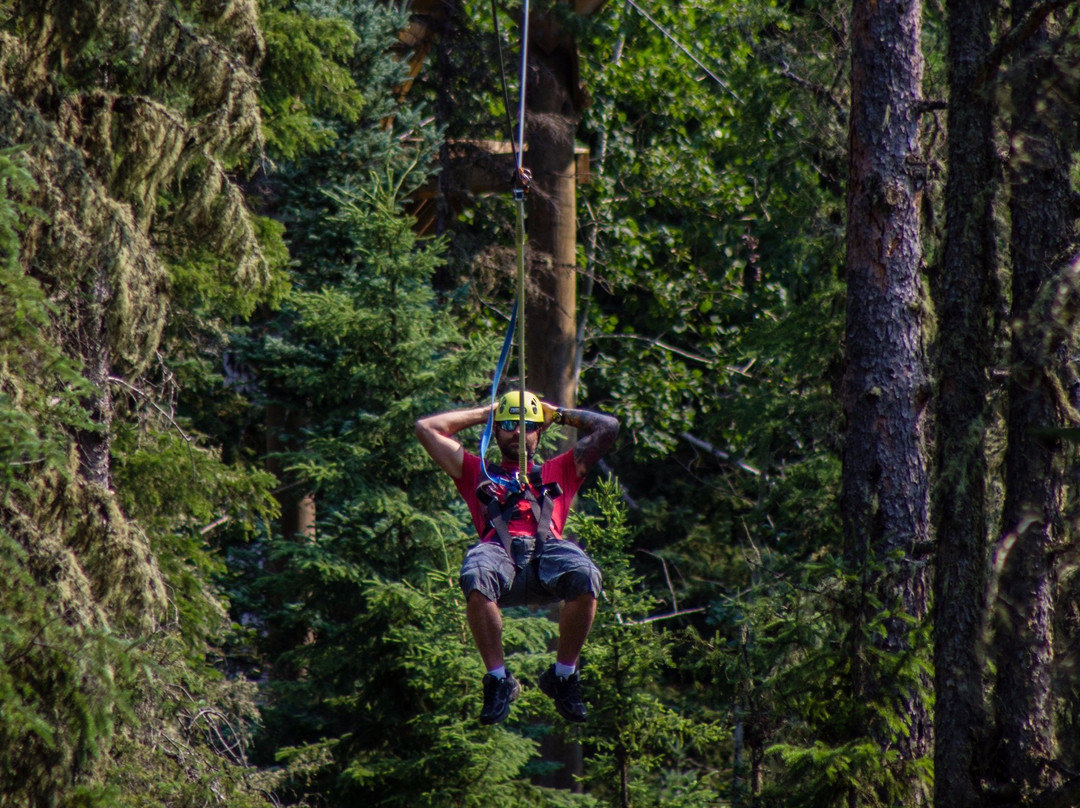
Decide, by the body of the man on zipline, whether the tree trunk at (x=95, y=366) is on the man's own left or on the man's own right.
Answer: on the man's own right

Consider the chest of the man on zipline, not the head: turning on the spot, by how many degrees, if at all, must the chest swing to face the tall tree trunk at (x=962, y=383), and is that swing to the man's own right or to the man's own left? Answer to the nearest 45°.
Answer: approximately 90° to the man's own left

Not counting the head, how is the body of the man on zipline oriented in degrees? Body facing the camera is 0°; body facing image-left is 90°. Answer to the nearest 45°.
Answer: approximately 0°

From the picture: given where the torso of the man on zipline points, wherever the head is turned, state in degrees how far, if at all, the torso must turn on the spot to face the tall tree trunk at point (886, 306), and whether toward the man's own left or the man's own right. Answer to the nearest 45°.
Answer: approximately 135° to the man's own left

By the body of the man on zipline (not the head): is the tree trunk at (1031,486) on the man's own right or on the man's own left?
on the man's own left
